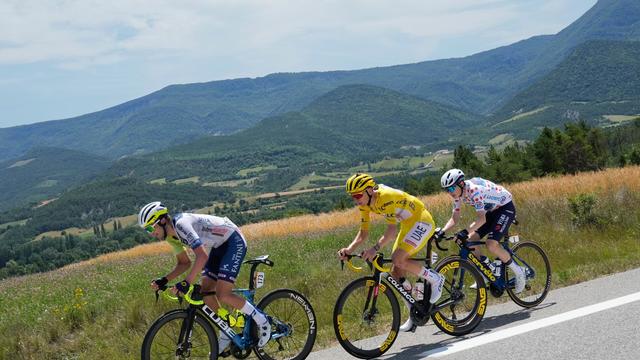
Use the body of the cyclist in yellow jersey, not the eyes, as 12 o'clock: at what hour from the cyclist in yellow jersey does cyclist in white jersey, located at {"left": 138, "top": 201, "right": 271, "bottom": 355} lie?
The cyclist in white jersey is roughly at 1 o'clock from the cyclist in yellow jersey.

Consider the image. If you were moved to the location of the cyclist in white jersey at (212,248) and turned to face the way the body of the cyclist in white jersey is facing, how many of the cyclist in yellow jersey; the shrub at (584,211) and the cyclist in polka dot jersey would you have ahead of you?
0

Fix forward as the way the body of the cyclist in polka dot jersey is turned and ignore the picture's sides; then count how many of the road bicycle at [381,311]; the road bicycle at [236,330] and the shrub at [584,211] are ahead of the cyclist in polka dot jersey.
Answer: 2

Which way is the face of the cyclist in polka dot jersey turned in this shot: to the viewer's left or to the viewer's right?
to the viewer's left

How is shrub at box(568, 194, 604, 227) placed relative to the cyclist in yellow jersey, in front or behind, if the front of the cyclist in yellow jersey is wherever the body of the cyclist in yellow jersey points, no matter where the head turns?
behind

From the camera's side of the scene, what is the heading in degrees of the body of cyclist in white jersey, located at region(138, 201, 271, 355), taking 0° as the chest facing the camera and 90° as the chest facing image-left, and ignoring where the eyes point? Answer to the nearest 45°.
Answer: approximately 45°

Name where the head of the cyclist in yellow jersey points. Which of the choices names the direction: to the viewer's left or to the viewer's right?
to the viewer's left

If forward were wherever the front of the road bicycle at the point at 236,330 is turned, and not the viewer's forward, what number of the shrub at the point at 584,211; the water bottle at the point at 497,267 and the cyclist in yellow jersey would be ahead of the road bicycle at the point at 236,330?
0

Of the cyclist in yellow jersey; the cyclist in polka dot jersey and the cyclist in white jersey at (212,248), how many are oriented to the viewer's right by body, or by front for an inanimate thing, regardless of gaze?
0

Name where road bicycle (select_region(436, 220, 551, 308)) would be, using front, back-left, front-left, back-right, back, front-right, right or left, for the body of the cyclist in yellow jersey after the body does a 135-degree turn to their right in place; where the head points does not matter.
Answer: front-right

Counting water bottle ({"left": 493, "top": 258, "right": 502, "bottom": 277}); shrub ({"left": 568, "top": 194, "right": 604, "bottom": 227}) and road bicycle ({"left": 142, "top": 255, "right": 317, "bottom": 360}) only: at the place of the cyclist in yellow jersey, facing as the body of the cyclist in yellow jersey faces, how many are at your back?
2

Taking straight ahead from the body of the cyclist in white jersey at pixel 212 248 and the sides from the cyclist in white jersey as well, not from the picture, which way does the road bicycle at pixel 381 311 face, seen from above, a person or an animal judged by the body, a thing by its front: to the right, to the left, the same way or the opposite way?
the same way

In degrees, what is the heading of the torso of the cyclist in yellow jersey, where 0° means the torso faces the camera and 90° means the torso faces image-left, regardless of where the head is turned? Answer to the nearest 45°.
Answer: approximately 45°

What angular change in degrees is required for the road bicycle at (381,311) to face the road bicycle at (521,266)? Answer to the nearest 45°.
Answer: approximately 180°

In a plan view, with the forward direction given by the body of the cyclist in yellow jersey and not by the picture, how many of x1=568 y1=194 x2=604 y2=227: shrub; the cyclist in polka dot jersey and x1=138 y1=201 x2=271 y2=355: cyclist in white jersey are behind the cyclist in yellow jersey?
2

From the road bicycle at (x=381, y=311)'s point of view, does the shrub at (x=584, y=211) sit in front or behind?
behind

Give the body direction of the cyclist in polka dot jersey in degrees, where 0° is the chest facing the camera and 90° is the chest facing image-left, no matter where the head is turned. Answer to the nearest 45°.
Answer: approximately 45°

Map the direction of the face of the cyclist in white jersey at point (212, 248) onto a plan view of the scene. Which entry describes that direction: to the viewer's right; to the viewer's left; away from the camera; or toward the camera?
to the viewer's left

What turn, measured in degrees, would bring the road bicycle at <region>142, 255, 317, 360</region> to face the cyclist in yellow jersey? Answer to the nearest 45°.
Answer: approximately 135° to its left

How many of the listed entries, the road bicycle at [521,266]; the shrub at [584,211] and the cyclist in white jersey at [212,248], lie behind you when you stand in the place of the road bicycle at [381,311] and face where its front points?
2

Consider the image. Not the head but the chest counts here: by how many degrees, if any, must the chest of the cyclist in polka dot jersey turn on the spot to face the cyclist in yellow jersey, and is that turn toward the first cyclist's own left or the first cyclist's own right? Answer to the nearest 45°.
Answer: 0° — they already face them

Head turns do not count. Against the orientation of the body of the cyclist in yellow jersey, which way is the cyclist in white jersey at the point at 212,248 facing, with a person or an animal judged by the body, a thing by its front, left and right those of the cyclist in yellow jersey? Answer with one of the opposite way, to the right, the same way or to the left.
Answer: the same way

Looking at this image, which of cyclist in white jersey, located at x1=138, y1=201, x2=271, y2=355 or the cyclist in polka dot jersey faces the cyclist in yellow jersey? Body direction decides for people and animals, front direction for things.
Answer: the cyclist in polka dot jersey

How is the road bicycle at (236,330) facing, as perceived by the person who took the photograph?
facing the viewer and to the left of the viewer
